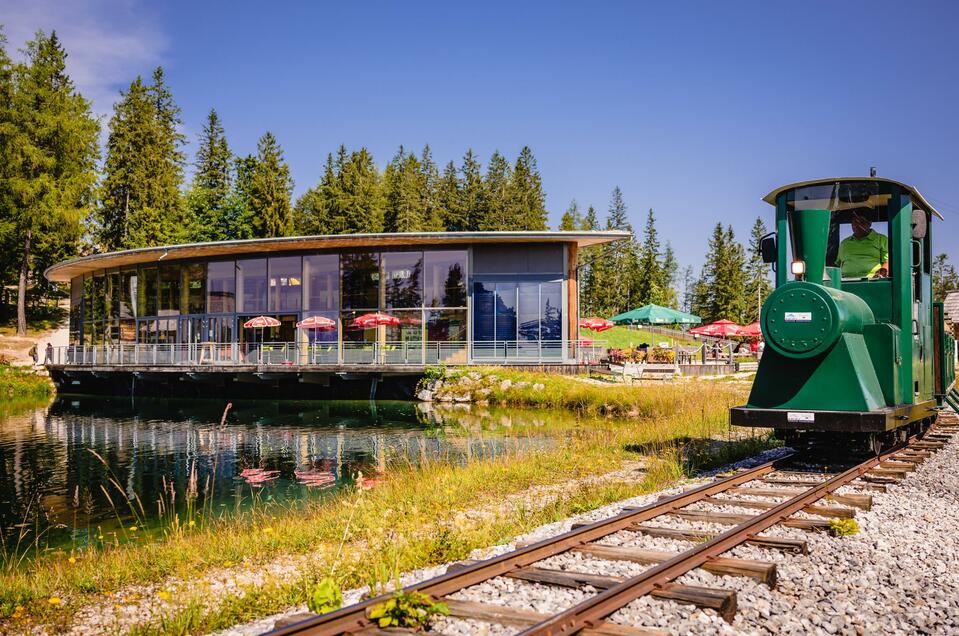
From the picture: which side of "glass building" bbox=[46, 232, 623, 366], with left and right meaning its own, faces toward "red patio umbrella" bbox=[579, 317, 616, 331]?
left

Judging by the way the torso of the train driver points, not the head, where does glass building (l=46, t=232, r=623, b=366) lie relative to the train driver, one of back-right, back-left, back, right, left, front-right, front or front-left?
right

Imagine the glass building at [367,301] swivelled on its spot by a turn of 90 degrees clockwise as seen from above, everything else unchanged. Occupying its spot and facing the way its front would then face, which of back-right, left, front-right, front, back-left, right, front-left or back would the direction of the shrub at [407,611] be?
left

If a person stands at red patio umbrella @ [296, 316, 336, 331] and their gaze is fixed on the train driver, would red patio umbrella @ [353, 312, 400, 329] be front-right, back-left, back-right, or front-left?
front-left

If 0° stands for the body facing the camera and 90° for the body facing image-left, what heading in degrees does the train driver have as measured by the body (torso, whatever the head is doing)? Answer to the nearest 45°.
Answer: approximately 45°

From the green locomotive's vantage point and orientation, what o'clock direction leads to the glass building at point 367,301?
The glass building is roughly at 3 o'clock from the green locomotive.

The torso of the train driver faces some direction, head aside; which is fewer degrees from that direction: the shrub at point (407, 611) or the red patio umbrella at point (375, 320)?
the shrub

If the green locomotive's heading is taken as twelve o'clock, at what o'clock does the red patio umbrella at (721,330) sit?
The red patio umbrella is roughly at 4 o'clock from the green locomotive.

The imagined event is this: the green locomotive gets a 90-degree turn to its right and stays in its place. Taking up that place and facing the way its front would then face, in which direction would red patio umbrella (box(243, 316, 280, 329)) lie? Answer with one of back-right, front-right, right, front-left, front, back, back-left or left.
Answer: front

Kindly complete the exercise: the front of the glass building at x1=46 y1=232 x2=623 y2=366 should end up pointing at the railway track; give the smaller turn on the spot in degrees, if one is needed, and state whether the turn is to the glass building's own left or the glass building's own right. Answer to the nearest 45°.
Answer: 0° — it already faces it

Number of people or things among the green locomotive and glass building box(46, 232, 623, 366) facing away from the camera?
0

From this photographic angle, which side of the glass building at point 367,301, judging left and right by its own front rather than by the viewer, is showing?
front

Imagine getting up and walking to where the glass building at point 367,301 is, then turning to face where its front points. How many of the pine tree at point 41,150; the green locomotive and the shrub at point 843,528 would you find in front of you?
2

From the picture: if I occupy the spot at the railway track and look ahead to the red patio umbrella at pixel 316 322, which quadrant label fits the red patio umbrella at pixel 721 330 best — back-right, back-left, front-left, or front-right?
front-right

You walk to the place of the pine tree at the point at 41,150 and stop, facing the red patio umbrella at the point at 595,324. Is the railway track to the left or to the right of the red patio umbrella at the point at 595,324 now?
right

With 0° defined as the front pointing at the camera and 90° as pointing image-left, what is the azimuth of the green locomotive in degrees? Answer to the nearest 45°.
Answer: approximately 45°

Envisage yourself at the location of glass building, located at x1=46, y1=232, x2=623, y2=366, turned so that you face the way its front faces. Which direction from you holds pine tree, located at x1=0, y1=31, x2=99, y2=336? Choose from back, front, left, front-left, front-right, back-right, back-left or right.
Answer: back-right

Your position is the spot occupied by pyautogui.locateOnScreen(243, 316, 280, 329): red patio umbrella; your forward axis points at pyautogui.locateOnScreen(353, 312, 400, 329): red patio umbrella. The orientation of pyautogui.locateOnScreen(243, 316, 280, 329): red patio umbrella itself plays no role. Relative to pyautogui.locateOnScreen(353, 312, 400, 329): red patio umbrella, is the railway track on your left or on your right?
right

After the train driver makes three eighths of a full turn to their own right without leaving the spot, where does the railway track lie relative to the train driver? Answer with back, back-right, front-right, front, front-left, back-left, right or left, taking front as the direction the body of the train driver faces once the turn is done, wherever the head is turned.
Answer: back

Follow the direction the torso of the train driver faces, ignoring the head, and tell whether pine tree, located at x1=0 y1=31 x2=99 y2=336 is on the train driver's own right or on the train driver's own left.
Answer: on the train driver's own right

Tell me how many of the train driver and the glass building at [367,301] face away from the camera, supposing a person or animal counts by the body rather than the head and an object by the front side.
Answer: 0
